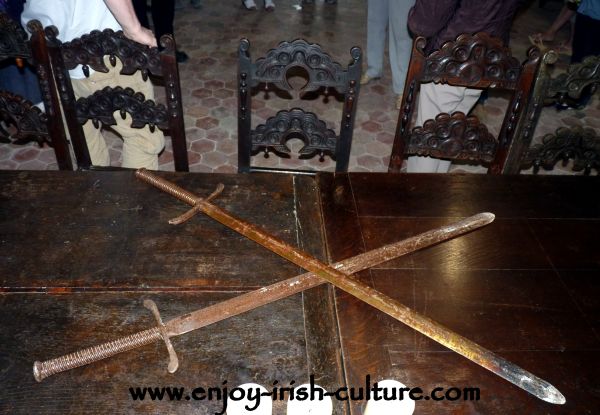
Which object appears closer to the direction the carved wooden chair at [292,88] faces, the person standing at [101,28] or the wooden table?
the wooden table

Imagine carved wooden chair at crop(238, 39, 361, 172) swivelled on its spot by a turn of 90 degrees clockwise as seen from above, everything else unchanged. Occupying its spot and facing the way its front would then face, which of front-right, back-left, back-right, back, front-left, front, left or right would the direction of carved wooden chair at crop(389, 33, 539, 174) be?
back

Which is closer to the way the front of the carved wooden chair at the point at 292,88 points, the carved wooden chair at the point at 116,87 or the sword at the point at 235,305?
the sword

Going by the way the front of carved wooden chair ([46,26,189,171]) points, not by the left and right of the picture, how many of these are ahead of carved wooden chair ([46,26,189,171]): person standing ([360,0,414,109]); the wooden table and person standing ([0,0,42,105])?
1

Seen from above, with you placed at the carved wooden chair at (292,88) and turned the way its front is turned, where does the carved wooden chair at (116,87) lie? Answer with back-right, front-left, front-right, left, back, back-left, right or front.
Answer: right

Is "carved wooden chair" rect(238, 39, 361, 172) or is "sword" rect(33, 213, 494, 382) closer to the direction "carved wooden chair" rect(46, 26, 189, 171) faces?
the sword

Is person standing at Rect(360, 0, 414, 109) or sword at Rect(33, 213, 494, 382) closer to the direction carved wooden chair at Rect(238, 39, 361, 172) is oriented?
the sword

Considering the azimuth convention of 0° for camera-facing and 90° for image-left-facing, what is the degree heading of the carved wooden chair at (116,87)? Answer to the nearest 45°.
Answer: approximately 0°

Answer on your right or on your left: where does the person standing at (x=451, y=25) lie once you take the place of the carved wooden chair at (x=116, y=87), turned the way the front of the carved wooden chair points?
on your left

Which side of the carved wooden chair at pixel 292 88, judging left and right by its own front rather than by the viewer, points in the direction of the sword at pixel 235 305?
front

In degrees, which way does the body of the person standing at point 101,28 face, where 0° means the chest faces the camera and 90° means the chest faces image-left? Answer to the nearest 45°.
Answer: approximately 0°

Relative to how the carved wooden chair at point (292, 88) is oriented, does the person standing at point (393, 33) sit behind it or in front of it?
behind

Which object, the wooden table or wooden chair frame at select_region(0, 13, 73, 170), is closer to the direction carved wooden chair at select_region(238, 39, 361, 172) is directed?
the wooden table
